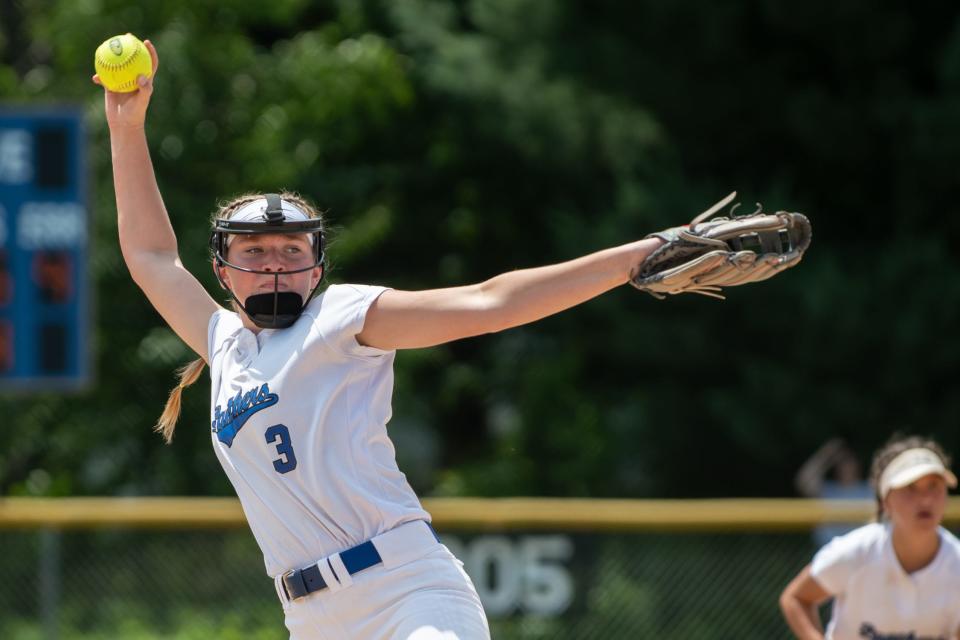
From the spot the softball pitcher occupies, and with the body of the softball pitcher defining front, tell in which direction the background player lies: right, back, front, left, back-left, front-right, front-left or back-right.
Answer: back

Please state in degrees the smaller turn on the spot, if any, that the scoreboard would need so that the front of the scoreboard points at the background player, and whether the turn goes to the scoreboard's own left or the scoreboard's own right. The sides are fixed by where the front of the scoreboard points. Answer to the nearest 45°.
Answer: approximately 45° to the scoreboard's own left

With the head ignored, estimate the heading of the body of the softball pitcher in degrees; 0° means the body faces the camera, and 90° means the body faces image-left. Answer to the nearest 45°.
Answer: approximately 45°

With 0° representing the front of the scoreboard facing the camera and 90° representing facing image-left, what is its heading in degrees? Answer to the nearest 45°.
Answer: approximately 0°

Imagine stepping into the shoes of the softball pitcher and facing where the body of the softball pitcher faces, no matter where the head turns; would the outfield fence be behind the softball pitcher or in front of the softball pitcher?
behind
